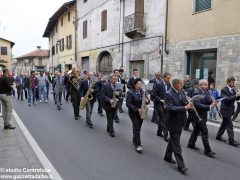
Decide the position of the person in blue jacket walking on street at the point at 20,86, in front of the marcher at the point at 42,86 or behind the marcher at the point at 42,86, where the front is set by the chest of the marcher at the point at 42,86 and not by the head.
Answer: behind

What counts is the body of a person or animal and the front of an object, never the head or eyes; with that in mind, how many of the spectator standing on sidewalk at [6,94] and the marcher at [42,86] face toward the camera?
1

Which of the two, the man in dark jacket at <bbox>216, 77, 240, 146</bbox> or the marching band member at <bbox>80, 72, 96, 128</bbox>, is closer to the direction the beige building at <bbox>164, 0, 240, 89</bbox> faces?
the marching band member

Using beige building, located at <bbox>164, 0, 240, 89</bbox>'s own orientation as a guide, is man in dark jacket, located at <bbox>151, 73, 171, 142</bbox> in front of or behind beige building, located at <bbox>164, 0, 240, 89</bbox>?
in front

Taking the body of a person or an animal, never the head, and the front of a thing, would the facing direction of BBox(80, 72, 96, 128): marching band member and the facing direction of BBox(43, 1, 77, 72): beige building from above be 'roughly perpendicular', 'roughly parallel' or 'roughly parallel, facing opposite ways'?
roughly perpendicular

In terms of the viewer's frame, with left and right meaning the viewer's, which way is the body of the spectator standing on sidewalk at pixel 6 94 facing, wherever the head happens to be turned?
facing to the right of the viewer

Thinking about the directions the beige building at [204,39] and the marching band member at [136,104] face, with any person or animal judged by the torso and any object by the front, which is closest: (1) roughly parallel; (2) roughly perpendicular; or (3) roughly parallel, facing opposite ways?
roughly perpendicular

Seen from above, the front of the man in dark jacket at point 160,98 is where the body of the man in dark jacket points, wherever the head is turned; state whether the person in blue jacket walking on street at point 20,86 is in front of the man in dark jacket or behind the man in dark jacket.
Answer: behind

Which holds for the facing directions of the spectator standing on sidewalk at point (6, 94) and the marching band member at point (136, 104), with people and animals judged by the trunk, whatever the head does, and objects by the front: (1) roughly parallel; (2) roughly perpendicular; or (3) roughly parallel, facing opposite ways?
roughly perpendicular

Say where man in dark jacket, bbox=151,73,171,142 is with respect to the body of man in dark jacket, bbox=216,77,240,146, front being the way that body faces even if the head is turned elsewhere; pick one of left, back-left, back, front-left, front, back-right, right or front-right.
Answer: back-right

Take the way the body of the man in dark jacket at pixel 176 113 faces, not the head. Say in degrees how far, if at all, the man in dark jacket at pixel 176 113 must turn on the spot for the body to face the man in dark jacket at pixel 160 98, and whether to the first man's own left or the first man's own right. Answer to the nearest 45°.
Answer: approximately 135° to the first man's own left

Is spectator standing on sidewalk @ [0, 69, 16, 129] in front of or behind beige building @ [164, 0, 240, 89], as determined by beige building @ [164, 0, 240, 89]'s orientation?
in front

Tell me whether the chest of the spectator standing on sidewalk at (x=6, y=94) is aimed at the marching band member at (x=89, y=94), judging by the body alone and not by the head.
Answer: yes

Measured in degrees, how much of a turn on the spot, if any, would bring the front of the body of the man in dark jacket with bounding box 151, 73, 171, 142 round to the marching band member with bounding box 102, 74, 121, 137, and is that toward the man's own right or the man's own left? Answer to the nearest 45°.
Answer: approximately 135° to the man's own right
